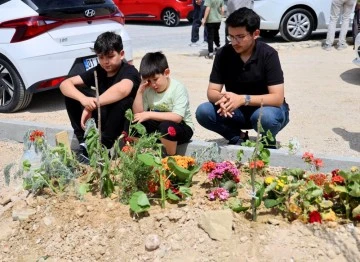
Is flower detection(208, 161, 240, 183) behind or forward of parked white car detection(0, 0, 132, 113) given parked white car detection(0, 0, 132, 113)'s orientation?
behind

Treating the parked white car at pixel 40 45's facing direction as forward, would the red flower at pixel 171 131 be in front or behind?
behind

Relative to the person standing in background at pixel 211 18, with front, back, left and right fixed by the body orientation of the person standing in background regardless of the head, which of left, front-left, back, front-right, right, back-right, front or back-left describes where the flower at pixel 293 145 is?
back

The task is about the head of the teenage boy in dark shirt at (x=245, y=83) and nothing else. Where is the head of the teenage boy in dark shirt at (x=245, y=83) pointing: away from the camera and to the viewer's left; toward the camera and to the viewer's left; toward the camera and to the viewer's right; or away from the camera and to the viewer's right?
toward the camera and to the viewer's left

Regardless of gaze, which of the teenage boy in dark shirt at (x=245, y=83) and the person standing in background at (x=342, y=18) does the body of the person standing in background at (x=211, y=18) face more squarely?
the teenage boy in dark shirt

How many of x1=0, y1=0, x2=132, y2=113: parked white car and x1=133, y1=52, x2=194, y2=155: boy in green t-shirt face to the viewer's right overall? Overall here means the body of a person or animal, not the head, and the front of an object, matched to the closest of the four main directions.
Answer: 0

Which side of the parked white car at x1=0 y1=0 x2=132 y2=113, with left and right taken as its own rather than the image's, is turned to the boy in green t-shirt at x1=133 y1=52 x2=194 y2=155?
back

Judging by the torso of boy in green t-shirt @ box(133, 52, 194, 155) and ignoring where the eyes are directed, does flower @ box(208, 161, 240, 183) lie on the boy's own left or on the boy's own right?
on the boy's own left

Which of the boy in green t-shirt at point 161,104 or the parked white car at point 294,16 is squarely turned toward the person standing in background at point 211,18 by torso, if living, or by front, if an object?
the parked white car

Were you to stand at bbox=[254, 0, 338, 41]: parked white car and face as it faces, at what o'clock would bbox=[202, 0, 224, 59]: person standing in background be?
The person standing in background is roughly at 12 o'clock from the parked white car.

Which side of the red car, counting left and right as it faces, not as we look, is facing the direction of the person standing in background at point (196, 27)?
right

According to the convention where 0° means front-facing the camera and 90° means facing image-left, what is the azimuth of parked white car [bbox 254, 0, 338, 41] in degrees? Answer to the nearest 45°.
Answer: approximately 45°

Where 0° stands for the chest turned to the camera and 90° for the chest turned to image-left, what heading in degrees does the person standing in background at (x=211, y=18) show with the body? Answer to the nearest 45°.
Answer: approximately 45°

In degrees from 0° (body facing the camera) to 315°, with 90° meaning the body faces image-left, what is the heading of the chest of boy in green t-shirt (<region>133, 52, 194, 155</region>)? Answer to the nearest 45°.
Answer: approximately 45°
